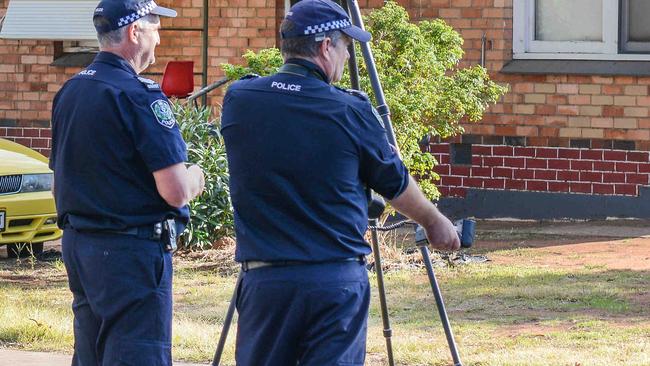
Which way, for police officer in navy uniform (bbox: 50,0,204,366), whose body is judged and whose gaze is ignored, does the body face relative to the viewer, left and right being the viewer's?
facing away from the viewer and to the right of the viewer

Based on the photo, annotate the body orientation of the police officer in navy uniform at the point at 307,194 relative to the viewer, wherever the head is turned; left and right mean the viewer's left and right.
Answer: facing away from the viewer and to the right of the viewer

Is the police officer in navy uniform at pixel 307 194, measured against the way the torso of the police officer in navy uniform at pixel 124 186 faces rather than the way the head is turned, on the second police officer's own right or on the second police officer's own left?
on the second police officer's own right

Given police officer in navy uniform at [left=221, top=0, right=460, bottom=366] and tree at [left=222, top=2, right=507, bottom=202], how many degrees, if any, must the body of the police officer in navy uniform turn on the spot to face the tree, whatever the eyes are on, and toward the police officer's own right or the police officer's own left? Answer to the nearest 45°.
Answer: approximately 45° to the police officer's own left

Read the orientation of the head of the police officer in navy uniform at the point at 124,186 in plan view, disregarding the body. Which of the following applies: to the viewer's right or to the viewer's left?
to the viewer's right

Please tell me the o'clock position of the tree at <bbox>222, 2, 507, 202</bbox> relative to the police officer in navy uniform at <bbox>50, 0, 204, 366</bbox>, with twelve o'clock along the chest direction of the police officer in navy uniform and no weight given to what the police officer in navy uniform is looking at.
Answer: The tree is roughly at 11 o'clock from the police officer in navy uniform.

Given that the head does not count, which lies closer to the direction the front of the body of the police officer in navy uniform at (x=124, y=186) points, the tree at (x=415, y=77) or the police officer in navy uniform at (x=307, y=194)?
the tree

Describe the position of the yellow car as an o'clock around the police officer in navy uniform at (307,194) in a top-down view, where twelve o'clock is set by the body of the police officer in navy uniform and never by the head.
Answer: The yellow car is roughly at 10 o'clock from the police officer in navy uniform.
